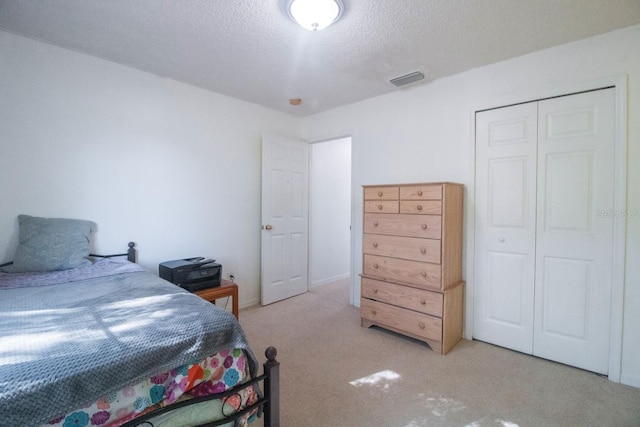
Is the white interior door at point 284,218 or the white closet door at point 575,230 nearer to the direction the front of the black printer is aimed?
the white closet door

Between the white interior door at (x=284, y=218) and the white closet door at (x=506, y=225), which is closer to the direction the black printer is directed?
the white closet door

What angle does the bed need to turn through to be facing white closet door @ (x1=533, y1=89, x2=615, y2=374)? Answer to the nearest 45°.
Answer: approximately 45° to its left

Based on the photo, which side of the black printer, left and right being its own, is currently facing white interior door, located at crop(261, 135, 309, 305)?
left

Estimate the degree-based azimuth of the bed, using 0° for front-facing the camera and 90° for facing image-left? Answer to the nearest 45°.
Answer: approximately 315°

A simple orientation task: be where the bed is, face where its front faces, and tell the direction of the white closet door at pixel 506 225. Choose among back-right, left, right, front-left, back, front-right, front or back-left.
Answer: front-left

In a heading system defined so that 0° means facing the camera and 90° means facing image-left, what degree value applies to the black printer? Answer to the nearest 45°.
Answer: approximately 315°

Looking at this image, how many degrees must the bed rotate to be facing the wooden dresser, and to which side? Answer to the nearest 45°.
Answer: approximately 45° to its left

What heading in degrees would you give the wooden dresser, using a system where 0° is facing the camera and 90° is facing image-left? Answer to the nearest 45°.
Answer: approximately 45°
